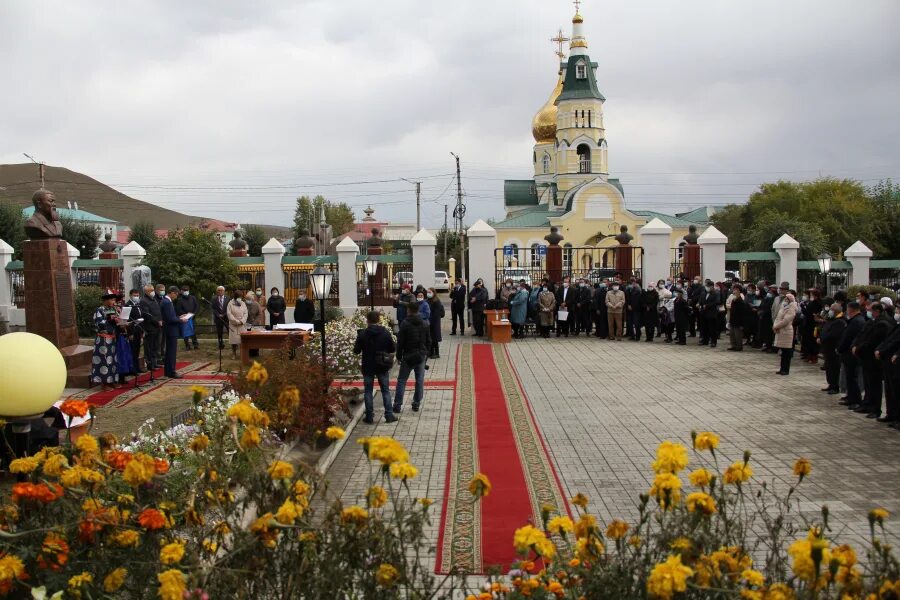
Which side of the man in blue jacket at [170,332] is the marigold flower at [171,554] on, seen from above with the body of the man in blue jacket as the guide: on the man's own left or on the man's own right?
on the man's own right

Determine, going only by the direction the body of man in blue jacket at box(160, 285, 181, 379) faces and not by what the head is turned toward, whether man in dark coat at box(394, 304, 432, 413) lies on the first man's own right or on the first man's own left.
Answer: on the first man's own right

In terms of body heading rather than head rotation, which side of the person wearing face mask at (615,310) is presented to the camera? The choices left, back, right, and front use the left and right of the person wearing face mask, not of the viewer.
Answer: front

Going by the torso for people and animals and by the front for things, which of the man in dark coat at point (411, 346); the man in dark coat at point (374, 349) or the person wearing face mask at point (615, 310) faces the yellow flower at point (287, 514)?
the person wearing face mask

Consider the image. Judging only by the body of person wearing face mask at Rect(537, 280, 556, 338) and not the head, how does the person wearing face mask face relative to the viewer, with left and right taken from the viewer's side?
facing the viewer

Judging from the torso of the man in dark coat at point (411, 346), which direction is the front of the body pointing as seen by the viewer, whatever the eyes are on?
away from the camera

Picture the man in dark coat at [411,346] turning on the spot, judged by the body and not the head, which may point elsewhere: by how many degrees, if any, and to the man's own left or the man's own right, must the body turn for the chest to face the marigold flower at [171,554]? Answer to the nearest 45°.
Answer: approximately 180°

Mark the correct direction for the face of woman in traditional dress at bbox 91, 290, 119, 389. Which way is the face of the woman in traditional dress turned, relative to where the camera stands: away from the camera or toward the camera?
toward the camera

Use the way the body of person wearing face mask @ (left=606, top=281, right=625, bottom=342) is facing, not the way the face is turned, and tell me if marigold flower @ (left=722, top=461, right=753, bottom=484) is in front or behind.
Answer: in front

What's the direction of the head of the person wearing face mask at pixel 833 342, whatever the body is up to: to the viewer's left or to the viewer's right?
to the viewer's left

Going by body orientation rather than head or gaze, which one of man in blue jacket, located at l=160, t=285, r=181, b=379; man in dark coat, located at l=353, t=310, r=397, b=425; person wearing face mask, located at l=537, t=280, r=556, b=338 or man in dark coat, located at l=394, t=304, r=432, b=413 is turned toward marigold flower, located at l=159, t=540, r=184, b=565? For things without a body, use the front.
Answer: the person wearing face mask

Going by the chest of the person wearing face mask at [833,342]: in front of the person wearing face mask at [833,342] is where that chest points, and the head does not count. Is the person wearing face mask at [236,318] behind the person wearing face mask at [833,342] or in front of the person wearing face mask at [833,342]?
in front

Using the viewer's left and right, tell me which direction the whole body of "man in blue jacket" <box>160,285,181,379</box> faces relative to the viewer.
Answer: facing to the right of the viewer

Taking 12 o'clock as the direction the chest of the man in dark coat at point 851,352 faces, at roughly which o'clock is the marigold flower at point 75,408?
The marigold flower is roughly at 10 o'clock from the man in dark coat.

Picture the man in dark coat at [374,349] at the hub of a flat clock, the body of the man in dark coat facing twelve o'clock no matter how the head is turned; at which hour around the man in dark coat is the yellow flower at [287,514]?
The yellow flower is roughly at 6 o'clock from the man in dark coat.

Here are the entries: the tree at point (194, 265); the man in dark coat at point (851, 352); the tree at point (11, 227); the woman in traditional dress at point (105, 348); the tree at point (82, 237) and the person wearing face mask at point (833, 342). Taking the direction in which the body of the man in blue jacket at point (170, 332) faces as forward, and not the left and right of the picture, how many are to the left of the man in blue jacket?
3

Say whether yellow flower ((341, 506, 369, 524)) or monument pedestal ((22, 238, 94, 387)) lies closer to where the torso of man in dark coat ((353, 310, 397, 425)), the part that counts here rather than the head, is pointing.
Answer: the monument pedestal

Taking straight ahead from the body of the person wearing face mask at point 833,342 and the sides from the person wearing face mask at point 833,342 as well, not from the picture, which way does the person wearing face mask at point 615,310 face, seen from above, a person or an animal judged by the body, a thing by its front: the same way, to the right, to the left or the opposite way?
to the left

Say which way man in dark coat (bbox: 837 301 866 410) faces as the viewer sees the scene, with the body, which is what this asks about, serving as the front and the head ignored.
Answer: to the viewer's left
